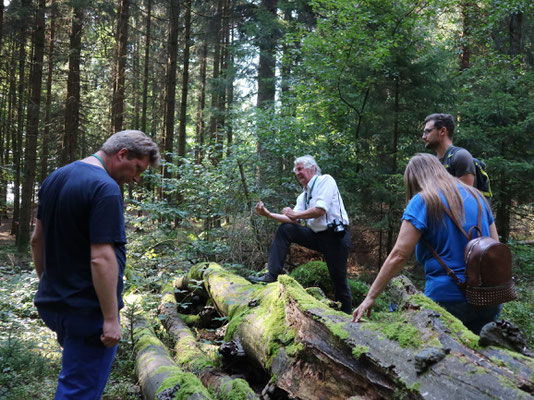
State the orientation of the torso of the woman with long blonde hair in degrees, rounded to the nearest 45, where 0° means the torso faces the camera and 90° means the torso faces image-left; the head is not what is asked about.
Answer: approximately 135°

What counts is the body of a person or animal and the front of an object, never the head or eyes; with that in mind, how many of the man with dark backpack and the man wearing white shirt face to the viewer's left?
2

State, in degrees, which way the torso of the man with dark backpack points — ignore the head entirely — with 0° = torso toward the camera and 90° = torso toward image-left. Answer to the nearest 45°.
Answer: approximately 90°

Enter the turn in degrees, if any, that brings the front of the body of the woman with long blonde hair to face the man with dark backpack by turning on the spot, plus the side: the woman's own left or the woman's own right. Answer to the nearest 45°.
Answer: approximately 45° to the woman's own right

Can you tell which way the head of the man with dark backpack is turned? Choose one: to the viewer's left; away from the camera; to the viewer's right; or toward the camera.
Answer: to the viewer's left

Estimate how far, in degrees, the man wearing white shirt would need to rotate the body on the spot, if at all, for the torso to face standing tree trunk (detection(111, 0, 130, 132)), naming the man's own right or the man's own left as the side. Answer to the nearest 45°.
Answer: approximately 45° to the man's own right

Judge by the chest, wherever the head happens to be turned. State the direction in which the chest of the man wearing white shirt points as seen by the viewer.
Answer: to the viewer's left

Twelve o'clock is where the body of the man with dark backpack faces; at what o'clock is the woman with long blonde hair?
The woman with long blonde hair is roughly at 9 o'clock from the man with dark backpack.

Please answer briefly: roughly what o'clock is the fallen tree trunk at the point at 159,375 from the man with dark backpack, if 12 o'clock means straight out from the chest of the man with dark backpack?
The fallen tree trunk is roughly at 11 o'clock from the man with dark backpack.

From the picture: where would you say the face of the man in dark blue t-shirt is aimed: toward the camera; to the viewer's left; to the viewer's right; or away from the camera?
to the viewer's right
